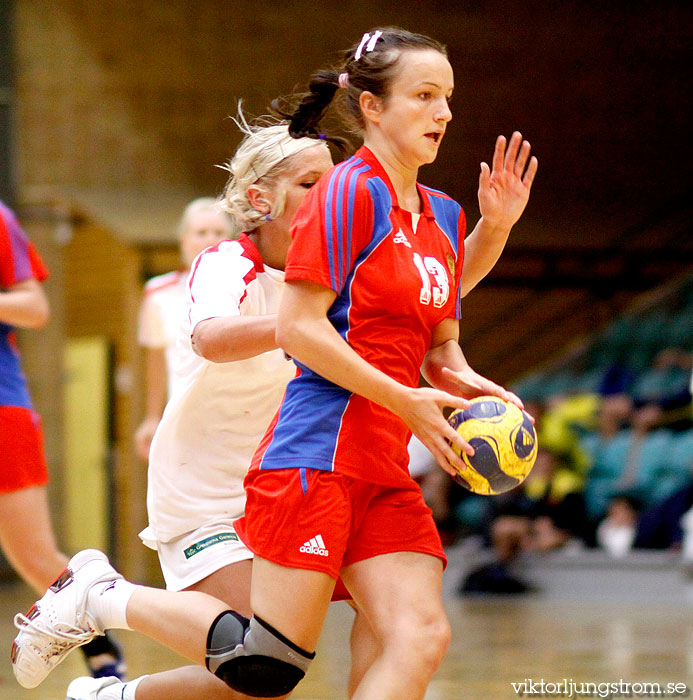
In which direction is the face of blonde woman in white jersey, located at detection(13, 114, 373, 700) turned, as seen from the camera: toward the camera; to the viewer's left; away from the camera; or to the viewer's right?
to the viewer's right

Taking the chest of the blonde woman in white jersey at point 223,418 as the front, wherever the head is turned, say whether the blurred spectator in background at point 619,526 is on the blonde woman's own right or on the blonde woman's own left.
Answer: on the blonde woman's own left

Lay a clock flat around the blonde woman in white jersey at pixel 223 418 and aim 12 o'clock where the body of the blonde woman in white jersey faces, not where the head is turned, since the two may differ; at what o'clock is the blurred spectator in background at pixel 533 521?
The blurred spectator in background is roughly at 10 o'clock from the blonde woman in white jersey.

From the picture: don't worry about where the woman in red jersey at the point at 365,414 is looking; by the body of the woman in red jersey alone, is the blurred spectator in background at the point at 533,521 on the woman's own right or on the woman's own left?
on the woman's own left

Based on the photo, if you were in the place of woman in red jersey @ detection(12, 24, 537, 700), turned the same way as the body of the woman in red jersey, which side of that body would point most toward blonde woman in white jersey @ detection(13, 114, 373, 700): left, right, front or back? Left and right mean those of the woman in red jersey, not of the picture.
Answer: back

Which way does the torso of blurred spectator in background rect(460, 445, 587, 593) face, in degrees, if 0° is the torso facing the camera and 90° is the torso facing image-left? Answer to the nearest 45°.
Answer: approximately 45°

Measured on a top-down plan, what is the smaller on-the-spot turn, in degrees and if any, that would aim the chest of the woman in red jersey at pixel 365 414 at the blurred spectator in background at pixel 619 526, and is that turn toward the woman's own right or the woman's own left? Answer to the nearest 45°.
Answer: approximately 135° to the woman's own left

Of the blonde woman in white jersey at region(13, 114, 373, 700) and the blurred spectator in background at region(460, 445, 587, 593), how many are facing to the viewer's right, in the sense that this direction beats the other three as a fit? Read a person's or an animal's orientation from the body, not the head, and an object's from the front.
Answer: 1

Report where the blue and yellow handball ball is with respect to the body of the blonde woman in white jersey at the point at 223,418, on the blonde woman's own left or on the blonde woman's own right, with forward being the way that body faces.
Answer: on the blonde woman's own right

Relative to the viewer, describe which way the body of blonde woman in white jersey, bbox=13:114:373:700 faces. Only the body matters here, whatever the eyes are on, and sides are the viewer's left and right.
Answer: facing to the right of the viewer

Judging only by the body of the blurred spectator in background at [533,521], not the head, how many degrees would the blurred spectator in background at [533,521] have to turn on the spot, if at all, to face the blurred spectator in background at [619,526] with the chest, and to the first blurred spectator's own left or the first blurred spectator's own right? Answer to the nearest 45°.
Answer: approximately 135° to the first blurred spectator's own left

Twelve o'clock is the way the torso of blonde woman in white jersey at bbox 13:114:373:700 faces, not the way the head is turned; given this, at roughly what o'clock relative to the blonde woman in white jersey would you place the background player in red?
The background player in red is roughly at 8 o'clock from the blonde woman in white jersey.
